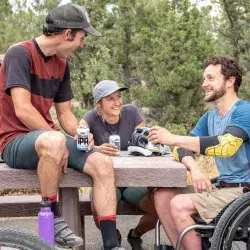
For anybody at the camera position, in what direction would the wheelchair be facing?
facing to the left of the viewer

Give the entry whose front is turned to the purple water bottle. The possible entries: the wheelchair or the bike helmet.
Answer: the wheelchair

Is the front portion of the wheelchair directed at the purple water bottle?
yes

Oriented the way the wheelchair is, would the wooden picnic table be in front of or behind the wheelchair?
in front
